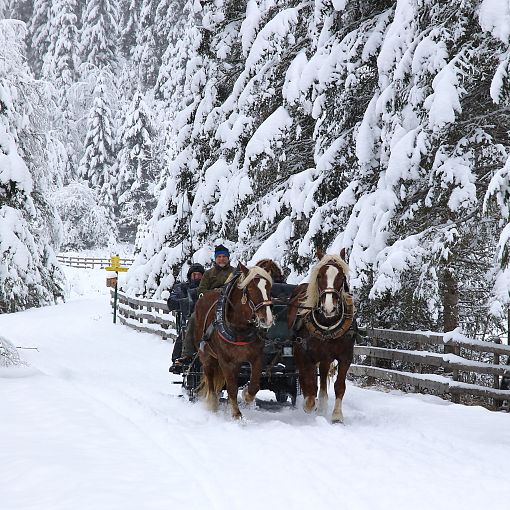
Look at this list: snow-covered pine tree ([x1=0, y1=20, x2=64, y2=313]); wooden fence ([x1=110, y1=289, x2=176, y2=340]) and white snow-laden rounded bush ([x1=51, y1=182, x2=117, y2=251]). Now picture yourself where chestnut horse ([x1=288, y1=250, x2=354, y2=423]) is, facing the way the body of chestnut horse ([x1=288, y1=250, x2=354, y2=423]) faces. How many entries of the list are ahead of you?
0

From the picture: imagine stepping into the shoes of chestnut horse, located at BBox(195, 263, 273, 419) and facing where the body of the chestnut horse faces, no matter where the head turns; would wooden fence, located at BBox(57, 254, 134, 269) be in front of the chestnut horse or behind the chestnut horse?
behind

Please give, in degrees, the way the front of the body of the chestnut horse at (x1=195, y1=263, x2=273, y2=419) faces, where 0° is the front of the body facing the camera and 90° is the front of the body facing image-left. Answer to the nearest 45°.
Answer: approximately 315°

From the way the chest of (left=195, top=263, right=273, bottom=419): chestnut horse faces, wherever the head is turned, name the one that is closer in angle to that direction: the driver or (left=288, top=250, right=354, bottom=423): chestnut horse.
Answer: the chestnut horse

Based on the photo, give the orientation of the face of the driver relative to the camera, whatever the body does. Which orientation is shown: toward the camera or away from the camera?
toward the camera

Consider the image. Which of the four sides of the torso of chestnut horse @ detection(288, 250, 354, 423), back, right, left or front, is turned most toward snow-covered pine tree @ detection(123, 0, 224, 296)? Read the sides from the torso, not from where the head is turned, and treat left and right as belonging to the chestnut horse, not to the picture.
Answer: back

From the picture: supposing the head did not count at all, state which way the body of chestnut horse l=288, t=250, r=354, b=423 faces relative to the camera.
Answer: toward the camera

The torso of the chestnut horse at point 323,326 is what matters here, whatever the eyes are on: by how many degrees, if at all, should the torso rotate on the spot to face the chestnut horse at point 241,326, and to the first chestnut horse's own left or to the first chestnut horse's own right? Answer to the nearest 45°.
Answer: approximately 90° to the first chestnut horse's own right

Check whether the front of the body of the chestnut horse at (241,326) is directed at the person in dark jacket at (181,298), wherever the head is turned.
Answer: no

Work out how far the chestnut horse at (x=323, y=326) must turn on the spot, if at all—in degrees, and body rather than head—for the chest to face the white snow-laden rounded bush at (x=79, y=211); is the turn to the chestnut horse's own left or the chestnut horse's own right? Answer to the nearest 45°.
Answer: approximately 135° to the chestnut horse's own right

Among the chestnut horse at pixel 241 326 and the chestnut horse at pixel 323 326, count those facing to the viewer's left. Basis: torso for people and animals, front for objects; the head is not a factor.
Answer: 0

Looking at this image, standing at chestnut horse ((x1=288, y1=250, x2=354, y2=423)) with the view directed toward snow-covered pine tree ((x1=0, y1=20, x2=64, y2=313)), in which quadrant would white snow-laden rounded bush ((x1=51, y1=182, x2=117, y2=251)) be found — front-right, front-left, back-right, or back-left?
front-right
